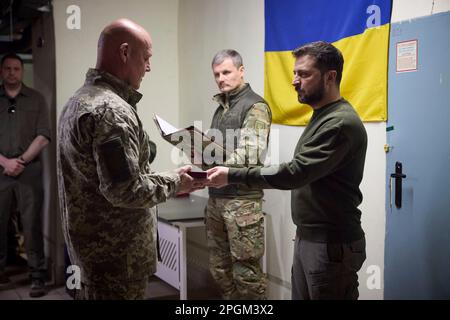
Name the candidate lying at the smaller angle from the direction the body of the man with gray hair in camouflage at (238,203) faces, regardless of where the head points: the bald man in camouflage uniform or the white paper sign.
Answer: the bald man in camouflage uniform

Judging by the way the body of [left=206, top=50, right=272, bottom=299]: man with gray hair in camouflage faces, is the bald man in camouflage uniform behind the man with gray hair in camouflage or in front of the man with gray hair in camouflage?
in front

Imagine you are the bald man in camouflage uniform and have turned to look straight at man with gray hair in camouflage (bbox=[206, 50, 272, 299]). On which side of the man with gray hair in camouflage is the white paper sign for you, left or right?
right

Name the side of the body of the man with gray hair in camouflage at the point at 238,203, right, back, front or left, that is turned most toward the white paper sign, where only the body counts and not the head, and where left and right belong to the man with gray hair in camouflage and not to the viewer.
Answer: left

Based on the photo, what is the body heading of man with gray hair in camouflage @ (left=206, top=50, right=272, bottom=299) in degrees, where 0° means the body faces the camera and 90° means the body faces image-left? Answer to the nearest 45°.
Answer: approximately 45°
